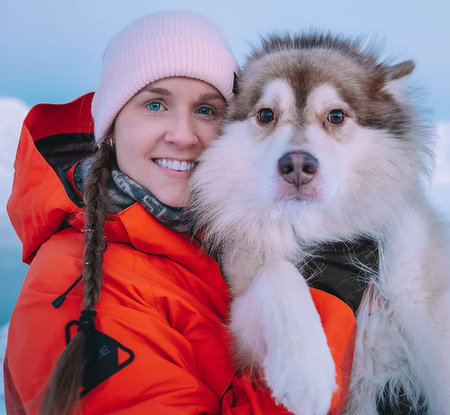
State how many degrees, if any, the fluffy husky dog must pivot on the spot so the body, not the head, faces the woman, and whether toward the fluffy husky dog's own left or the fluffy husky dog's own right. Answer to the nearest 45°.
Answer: approximately 45° to the fluffy husky dog's own right

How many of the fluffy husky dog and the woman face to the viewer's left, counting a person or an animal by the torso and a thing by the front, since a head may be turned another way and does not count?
0

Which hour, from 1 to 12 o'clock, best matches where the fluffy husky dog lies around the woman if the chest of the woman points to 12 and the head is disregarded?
The fluffy husky dog is roughly at 10 o'clock from the woman.

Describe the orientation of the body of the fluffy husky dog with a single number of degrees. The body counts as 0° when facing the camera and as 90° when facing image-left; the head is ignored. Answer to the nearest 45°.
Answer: approximately 0°
